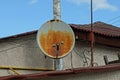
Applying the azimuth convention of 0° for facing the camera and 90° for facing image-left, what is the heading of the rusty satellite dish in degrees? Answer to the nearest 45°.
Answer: approximately 0°
